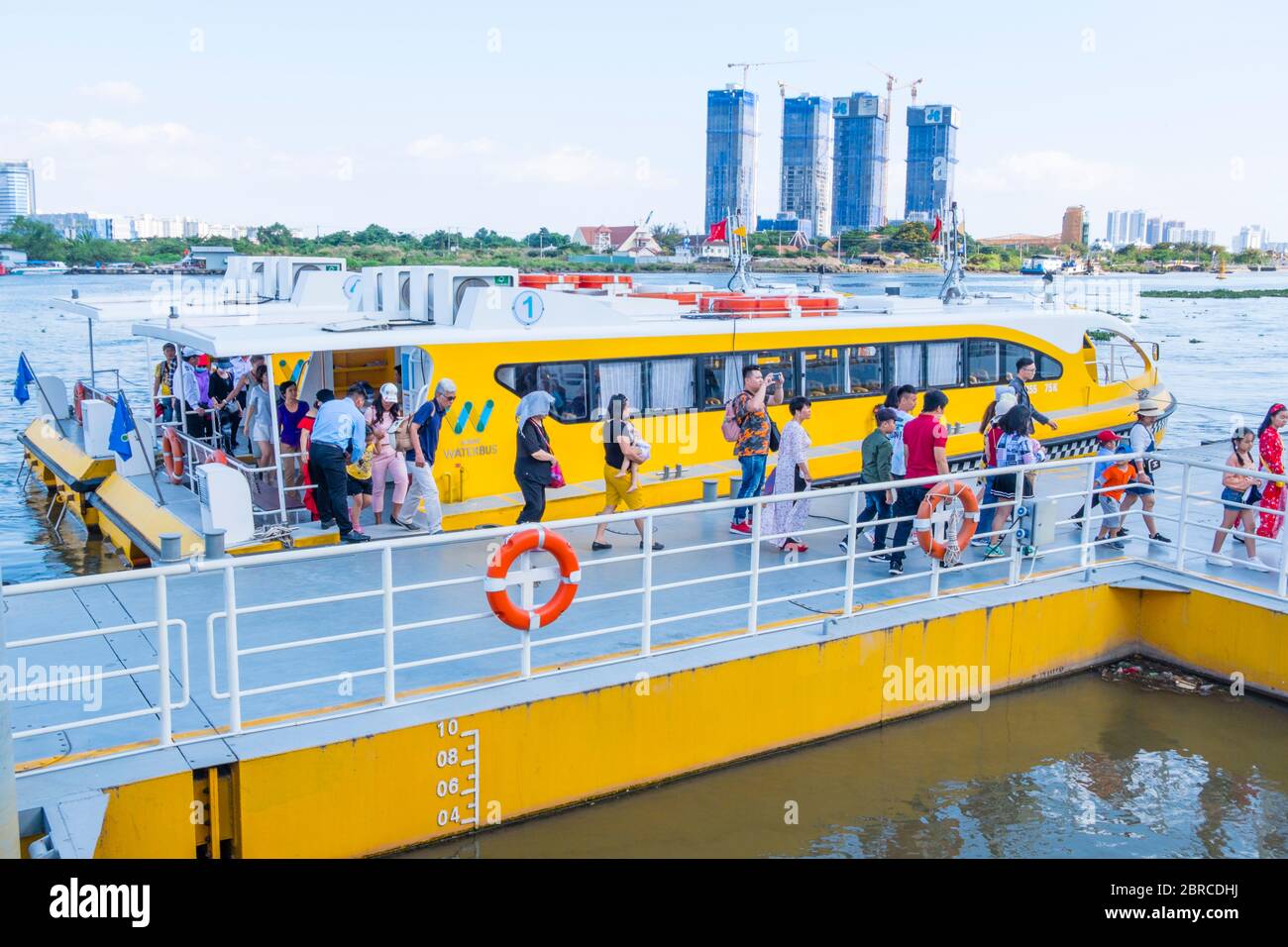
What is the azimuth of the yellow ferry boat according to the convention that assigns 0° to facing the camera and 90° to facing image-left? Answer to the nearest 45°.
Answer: approximately 225°
